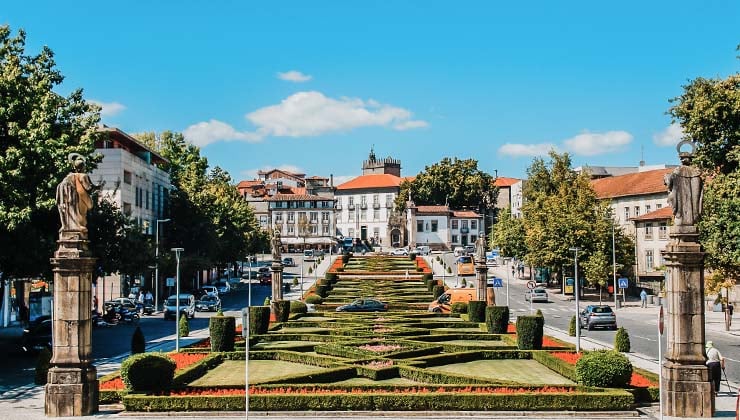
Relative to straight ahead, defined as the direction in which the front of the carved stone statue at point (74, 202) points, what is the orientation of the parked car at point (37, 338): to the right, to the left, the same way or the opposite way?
the opposite way
